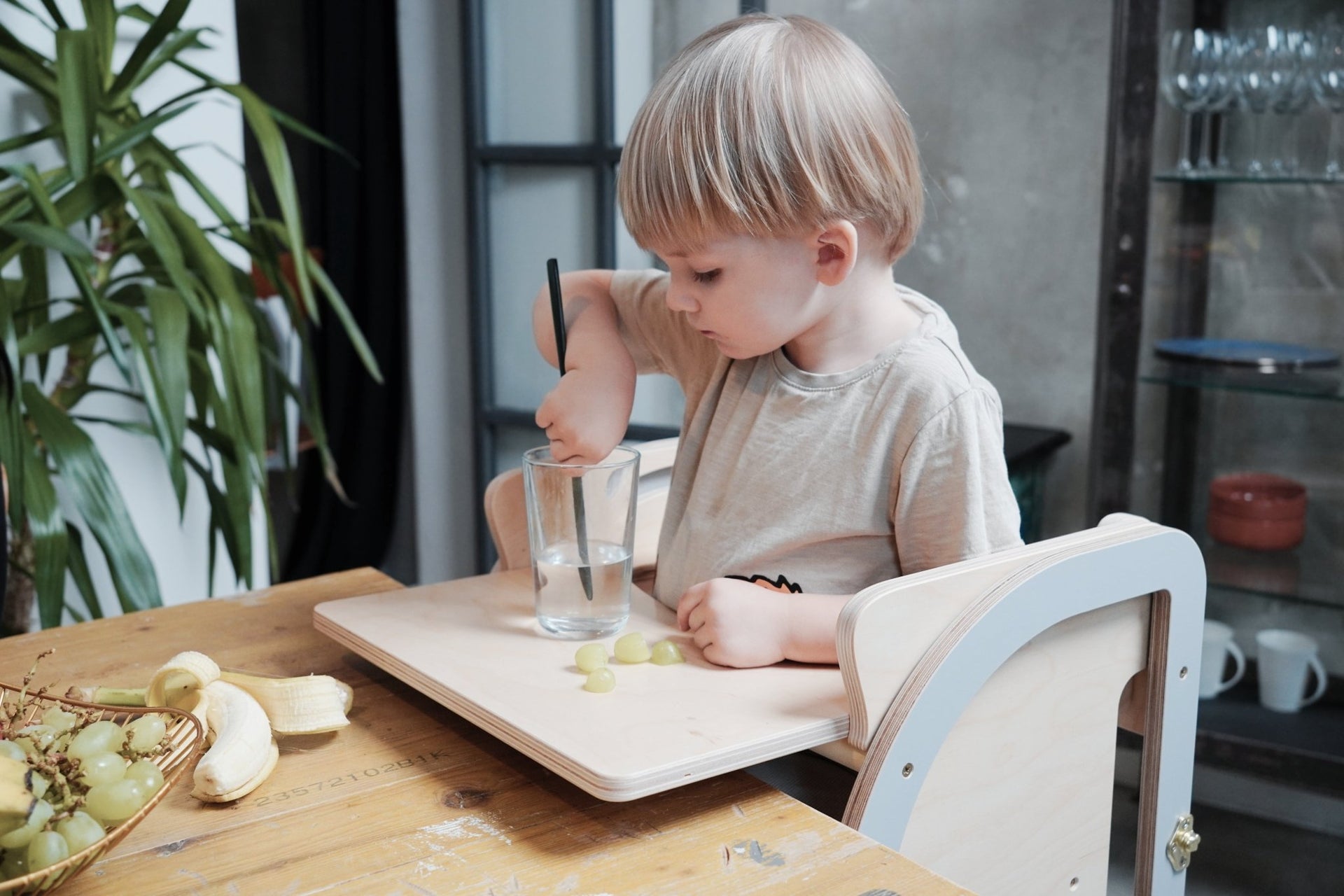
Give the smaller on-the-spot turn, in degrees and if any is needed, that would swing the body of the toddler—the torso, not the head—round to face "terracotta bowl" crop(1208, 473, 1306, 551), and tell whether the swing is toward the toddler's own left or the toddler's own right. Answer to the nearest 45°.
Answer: approximately 180°

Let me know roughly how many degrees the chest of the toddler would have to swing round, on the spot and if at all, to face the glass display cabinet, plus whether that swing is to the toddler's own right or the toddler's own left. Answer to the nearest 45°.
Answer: approximately 180°

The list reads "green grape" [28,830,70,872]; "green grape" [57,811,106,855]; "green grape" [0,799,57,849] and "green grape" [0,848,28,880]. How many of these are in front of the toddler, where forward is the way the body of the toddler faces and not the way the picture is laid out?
4

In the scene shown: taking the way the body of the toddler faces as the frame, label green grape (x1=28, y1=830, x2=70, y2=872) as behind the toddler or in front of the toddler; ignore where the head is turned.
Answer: in front

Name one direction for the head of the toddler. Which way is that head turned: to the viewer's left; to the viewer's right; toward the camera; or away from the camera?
to the viewer's left

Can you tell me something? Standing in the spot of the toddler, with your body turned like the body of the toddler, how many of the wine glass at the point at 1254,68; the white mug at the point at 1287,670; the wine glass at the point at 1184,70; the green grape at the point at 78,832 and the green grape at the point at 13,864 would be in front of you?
2

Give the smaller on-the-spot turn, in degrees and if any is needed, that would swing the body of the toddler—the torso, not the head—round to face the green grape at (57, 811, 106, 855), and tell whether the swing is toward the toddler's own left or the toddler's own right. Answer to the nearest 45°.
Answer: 0° — they already face it

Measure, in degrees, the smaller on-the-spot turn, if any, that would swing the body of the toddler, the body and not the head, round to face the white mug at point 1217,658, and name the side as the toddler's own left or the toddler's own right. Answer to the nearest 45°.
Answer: approximately 180°

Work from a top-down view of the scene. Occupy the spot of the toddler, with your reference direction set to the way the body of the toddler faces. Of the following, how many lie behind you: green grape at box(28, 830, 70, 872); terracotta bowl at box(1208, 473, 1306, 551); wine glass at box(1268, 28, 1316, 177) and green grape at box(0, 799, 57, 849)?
2

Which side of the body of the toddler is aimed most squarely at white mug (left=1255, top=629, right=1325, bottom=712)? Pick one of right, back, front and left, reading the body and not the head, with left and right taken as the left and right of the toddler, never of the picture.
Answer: back

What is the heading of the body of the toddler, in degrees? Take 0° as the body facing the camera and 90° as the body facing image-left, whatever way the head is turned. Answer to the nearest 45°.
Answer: approximately 45°
